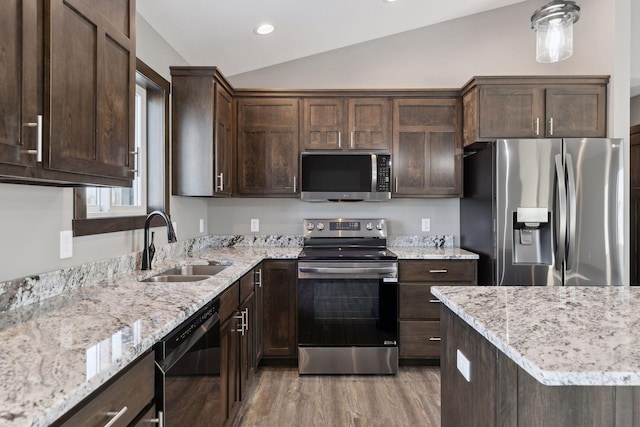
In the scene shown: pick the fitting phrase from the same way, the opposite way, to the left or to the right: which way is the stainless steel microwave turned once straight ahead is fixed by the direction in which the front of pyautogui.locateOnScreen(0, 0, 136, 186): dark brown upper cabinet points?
to the right

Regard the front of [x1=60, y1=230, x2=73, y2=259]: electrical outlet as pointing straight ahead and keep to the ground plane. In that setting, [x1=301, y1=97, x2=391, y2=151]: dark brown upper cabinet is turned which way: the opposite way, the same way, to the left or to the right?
to the right

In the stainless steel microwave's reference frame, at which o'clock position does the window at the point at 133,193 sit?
The window is roughly at 2 o'clock from the stainless steel microwave.

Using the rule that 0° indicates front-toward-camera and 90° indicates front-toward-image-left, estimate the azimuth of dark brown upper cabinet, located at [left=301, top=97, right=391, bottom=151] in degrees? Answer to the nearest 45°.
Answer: approximately 0°
